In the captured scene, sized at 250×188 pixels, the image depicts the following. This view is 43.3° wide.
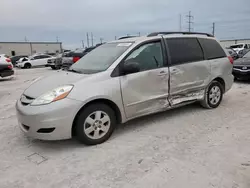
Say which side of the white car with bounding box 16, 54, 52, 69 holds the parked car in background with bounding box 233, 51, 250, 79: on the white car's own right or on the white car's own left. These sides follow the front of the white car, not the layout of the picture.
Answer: on the white car's own left

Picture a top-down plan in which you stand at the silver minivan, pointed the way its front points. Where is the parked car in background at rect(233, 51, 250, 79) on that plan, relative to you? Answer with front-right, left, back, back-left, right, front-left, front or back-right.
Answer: back

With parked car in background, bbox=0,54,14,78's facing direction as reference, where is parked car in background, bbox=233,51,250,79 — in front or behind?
behind

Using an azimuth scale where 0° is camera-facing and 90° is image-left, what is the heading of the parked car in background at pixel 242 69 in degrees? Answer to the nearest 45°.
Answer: approximately 45°

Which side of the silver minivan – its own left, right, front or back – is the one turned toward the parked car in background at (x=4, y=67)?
right

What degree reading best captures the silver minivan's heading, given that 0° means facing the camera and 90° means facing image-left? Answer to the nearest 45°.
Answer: approximately 45°

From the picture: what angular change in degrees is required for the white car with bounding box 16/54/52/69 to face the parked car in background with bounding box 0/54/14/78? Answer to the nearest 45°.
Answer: approximately 45° to its left

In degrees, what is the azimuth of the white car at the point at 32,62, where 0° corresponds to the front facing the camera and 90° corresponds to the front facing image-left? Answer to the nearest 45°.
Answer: approximately 45°
